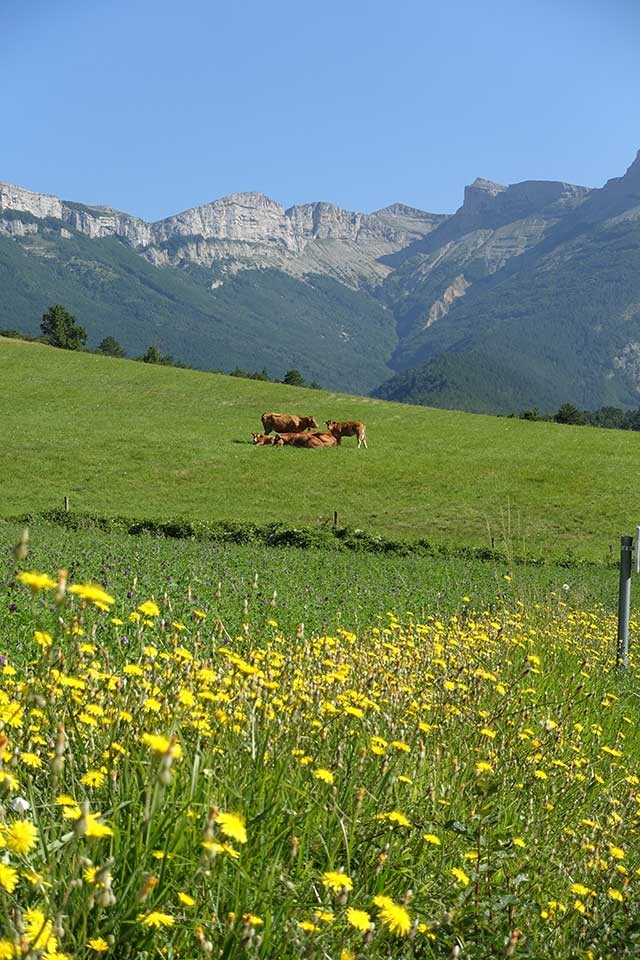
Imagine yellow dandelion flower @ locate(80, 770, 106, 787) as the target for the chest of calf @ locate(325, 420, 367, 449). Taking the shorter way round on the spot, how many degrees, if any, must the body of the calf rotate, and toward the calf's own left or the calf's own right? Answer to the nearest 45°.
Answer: approximately 90° to the calf's own left

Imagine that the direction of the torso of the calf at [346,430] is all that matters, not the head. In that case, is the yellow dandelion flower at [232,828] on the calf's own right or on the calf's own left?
on the calf's own left

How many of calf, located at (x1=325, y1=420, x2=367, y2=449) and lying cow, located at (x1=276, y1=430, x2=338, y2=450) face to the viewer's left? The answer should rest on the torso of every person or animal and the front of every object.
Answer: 2

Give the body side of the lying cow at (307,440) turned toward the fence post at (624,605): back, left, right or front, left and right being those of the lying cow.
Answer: left

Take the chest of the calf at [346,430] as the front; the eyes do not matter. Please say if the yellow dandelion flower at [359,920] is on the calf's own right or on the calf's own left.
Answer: on the calf's own left

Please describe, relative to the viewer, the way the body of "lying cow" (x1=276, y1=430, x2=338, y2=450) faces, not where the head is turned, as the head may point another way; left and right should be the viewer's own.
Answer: facing to the left of the viewer

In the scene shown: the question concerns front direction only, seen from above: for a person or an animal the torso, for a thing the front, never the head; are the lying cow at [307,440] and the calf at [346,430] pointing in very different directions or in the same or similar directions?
same or similar directions

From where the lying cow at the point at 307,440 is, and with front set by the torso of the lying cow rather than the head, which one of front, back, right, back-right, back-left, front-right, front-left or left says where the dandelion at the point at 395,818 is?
left

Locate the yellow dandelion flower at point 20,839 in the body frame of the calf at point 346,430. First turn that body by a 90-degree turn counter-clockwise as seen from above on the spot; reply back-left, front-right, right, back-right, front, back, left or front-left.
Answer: front

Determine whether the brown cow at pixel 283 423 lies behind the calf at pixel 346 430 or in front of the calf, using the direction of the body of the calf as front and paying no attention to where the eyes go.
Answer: in front

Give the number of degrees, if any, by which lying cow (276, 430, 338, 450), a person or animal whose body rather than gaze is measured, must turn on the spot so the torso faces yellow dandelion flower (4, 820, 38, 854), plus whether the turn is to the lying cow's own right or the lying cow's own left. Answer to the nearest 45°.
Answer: approximately 90° to the lying cow's own left

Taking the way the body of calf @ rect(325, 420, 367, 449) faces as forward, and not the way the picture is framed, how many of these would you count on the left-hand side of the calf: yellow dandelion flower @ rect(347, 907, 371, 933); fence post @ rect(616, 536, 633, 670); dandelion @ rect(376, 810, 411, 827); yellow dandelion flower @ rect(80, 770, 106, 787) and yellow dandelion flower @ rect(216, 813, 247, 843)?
5

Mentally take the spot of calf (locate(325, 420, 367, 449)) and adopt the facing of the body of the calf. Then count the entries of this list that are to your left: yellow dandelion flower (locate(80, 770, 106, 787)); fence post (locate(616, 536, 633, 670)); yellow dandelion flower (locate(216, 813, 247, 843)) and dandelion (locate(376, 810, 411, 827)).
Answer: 4

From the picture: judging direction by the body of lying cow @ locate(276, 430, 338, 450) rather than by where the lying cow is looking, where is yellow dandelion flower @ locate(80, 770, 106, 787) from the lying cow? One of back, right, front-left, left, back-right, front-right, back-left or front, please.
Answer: left

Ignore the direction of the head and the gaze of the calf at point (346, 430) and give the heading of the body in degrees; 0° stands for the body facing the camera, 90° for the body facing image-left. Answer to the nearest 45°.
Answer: approximately 90°
